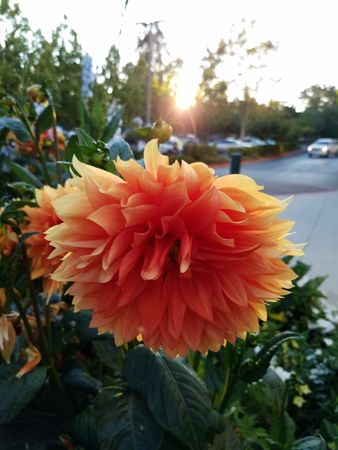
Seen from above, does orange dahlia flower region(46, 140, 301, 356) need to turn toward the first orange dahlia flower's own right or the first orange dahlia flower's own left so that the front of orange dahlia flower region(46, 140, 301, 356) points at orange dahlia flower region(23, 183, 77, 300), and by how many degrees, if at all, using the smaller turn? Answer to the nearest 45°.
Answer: approximately 135° to the first orange dahlia flower's own right

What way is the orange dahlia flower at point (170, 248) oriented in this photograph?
toward the camera

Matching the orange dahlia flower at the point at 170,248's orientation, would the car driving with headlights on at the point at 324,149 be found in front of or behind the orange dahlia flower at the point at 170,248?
behind

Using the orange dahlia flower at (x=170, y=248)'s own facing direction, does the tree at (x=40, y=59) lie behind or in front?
behind

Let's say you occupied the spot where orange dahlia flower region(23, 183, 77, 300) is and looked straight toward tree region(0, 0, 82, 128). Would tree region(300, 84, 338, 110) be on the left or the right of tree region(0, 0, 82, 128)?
right
